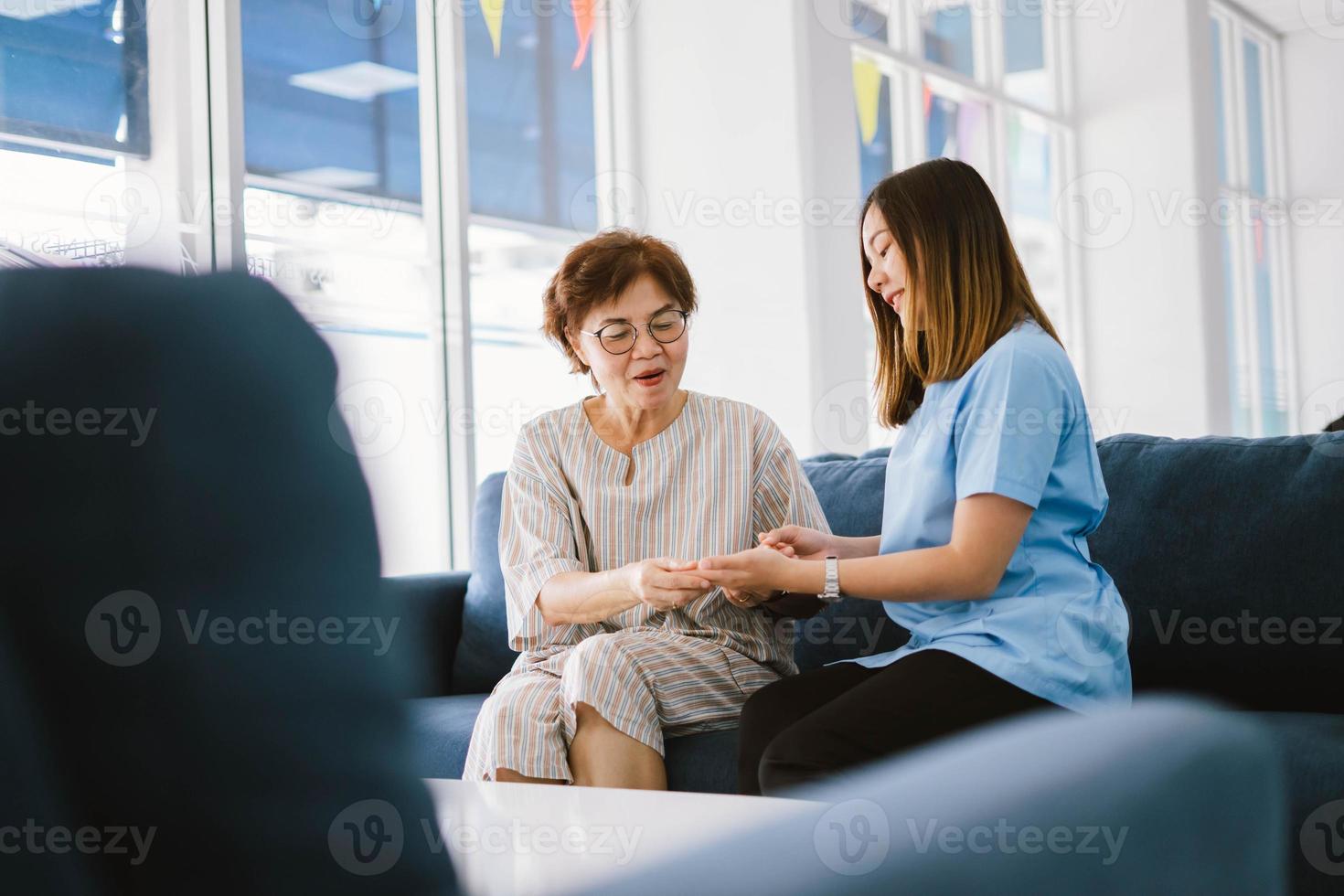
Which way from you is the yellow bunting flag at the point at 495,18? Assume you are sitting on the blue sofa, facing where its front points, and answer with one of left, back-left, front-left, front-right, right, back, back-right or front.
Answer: back-right

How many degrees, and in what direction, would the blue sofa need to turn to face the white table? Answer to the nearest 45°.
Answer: approximately 45° to its right

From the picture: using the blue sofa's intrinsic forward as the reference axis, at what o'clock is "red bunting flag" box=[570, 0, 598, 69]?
The red bunting flag is roughly at 5 o'clock from the blue sofa.

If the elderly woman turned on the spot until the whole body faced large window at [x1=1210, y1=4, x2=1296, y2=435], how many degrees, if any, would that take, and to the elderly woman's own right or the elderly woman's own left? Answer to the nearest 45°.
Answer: approximately 135° to the elderly woman's own left

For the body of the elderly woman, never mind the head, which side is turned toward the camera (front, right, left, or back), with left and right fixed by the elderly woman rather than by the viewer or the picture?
front

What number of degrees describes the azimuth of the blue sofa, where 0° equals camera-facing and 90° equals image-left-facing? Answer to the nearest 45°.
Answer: approximately 0°

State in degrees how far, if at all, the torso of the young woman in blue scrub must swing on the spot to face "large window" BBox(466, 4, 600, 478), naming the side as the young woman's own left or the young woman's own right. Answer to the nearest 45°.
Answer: approximately 45° to the young woman's own right

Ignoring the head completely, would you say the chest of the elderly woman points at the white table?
yes

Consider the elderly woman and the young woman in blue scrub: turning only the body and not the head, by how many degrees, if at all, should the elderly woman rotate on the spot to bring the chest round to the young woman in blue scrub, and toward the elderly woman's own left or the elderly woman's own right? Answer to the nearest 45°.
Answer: approximately 45° to the elderly woman's own left

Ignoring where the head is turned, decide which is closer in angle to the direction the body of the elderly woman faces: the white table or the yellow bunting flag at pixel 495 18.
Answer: the white table

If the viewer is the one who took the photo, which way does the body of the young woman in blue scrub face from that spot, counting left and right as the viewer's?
facing to the left of the viewer

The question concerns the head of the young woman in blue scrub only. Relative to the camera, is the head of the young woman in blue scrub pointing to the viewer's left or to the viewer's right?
to the viewer's left

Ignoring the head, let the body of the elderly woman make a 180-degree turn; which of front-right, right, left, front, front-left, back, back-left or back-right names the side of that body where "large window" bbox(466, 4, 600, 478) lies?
front

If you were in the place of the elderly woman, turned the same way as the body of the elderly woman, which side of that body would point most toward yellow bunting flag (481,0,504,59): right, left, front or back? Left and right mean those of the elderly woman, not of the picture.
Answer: back

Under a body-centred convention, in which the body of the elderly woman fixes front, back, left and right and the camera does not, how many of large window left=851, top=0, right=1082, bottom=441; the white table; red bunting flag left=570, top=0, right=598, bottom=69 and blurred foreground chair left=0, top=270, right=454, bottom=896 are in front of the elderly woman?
2

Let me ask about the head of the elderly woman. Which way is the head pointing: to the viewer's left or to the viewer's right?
to the viewer's right

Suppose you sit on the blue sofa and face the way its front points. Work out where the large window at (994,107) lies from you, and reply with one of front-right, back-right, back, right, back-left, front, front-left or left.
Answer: back

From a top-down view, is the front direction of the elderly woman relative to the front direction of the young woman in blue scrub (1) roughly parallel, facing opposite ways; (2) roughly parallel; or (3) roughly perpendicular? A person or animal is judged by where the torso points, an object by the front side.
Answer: roughly perpendicular

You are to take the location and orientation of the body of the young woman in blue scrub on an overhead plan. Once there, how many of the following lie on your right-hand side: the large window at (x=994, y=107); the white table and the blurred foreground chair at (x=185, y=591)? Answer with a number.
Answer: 1
